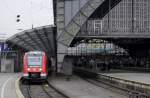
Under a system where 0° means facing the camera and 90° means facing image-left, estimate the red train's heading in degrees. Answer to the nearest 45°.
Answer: approximately 0°

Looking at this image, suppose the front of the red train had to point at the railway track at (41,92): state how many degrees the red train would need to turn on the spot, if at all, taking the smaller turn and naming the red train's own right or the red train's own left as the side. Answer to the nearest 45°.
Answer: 0° — it already faces it
